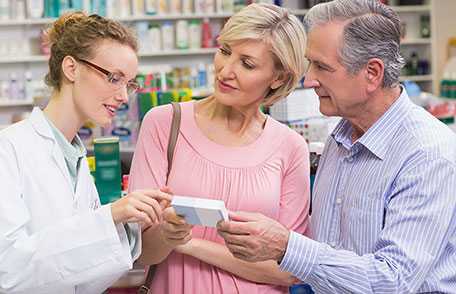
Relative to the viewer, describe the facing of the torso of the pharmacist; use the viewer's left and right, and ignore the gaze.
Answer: facing to the right of the viewer

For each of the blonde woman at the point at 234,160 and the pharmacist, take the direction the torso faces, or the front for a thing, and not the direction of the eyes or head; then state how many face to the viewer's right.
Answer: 1

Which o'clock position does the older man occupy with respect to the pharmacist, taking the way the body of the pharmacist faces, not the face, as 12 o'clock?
The older man is roughly at 12 o'clock from the pharmacist.

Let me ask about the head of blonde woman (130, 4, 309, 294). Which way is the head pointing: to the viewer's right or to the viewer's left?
to the viewer's left

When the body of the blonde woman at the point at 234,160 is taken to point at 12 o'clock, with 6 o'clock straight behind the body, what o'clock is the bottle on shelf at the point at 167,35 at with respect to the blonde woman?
The bottle on shelf is roughly at 6 o'clock from the blonde woman.

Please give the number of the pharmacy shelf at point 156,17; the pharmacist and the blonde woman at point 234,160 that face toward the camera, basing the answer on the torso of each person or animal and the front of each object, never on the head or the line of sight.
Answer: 2

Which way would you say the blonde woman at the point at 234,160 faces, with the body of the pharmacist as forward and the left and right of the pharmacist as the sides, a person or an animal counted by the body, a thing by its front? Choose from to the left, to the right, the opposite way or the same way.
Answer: to the right

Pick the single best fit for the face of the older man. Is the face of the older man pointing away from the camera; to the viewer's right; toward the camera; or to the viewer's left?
to the viewer's left

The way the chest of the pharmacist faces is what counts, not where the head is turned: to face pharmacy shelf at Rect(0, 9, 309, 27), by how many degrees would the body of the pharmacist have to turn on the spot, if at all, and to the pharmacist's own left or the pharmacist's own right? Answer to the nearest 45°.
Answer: approximately 90° to the pharmacist's own left

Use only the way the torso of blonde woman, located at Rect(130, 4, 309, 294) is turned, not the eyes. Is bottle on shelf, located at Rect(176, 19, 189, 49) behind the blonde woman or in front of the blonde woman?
behind
